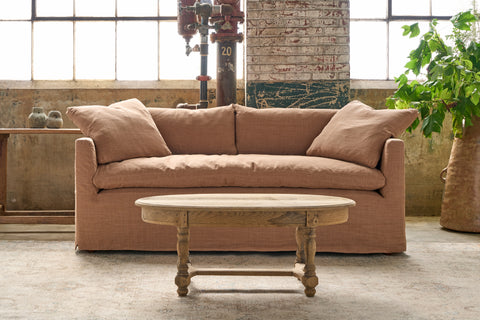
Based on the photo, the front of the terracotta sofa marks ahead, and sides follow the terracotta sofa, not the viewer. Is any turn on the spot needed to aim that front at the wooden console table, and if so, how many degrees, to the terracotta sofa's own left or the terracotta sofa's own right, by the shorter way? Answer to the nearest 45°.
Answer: approximately 135° to the terracotta sofa's own right

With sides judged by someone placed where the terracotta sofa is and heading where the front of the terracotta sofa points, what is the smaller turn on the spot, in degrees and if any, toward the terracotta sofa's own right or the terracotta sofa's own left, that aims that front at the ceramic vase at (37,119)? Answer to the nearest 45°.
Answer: approximately 135° to the terracotta sofa's own right

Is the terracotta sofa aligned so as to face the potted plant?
no

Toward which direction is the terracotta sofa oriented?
toward the camera

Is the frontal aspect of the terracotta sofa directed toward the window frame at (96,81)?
no

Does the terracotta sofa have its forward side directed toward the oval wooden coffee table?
yes

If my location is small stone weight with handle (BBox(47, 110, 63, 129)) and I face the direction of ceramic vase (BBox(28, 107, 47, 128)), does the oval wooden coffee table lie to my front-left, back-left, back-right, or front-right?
back-left
